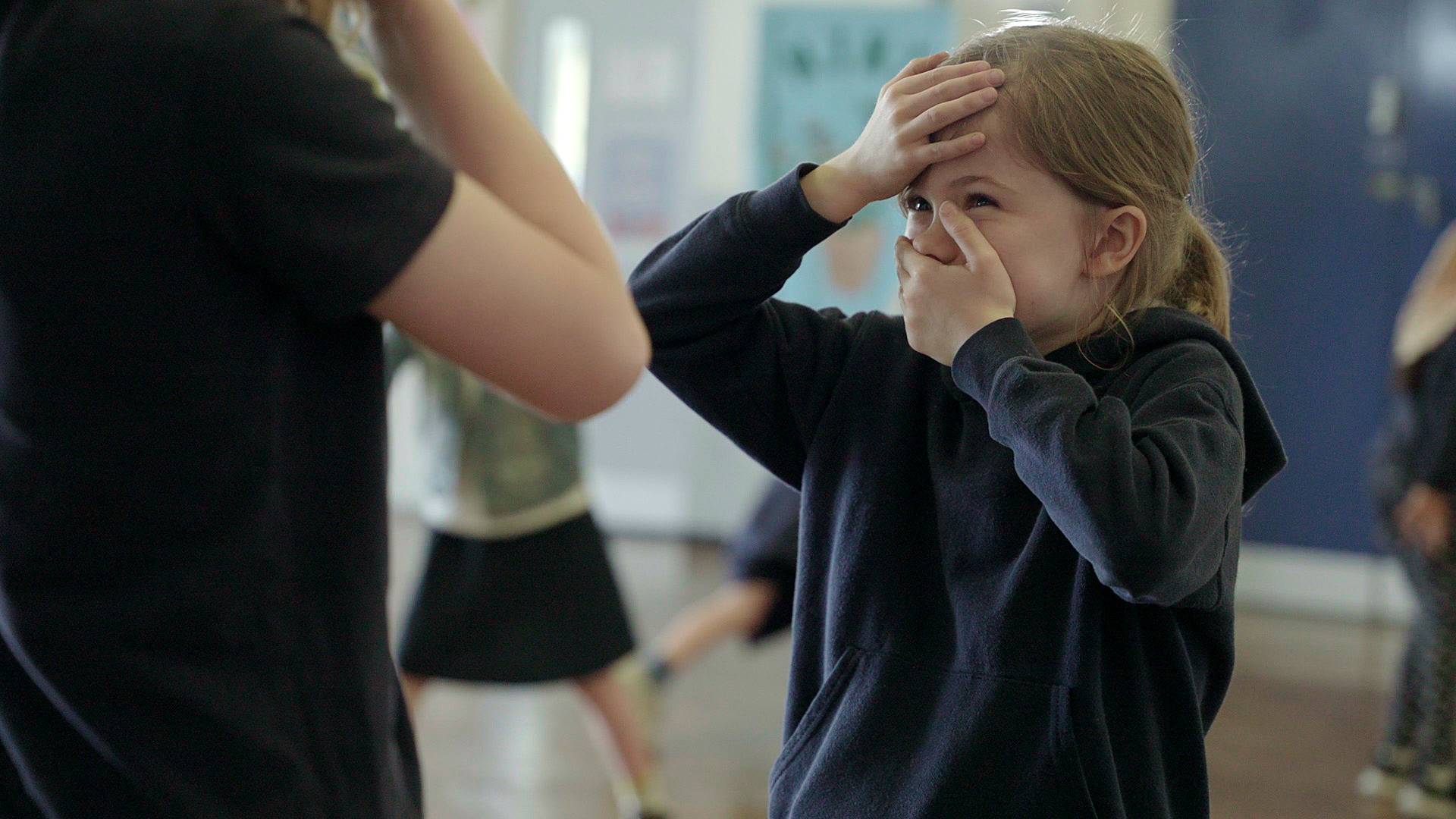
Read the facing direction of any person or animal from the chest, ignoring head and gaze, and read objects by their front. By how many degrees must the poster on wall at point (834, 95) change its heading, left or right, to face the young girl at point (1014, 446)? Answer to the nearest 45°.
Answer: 0° — it already faces them

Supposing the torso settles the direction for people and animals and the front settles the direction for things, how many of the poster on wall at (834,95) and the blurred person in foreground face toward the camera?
1

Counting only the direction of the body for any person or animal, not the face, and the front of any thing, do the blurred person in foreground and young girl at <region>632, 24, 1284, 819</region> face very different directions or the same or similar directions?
very different directions

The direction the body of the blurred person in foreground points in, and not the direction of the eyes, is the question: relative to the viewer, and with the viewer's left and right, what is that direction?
facing away from the viewer and to the right of the viewer

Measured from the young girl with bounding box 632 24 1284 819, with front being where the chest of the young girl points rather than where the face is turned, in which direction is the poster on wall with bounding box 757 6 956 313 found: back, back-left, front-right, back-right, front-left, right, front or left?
back-right
